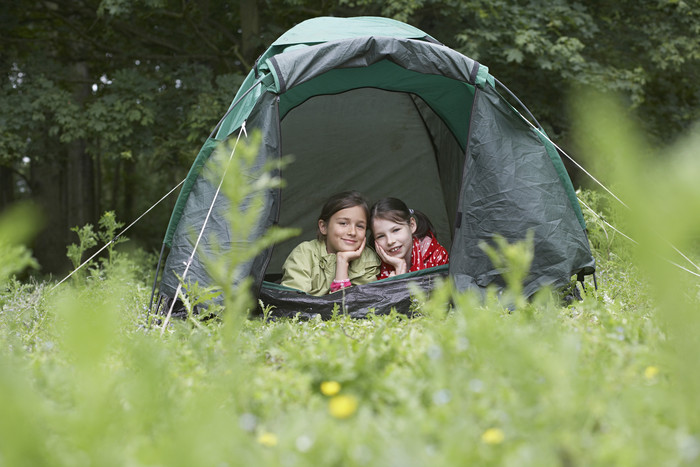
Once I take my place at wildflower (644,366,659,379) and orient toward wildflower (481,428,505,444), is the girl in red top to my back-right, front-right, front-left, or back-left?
back-right

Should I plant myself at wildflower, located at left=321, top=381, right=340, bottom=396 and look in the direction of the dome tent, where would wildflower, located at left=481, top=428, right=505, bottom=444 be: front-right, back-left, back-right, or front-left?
back-right

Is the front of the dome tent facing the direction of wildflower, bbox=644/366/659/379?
yes

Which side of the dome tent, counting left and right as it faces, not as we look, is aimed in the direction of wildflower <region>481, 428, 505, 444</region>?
front

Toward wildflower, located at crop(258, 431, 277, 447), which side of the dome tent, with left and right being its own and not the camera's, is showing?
front

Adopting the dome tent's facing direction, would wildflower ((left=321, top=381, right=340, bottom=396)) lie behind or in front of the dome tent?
in front

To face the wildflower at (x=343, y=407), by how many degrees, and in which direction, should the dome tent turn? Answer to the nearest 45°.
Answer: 0° — it already faces it

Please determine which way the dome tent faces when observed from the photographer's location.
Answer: facing the viewer
